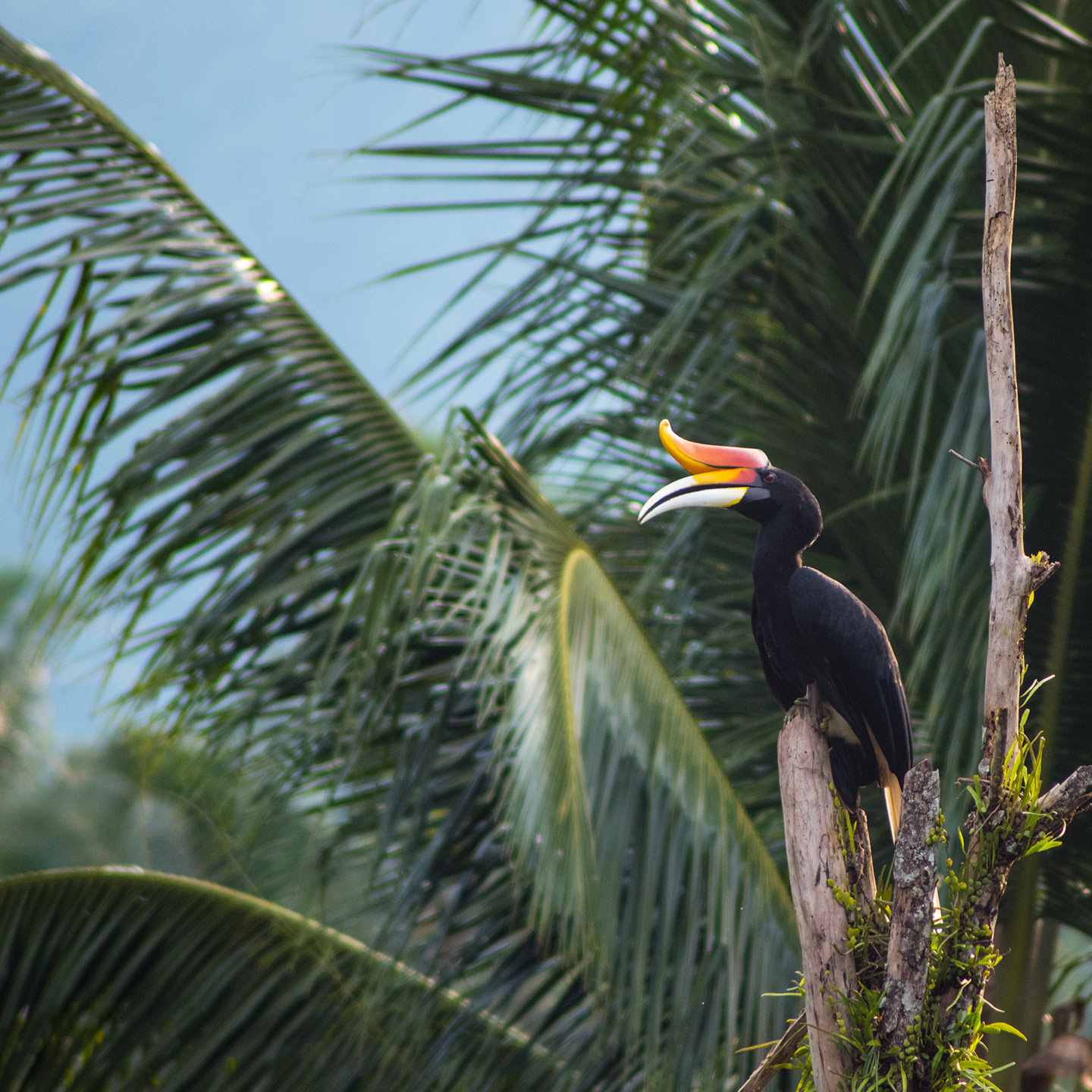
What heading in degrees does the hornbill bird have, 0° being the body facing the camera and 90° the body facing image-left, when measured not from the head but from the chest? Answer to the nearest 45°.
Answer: approximately 90°
